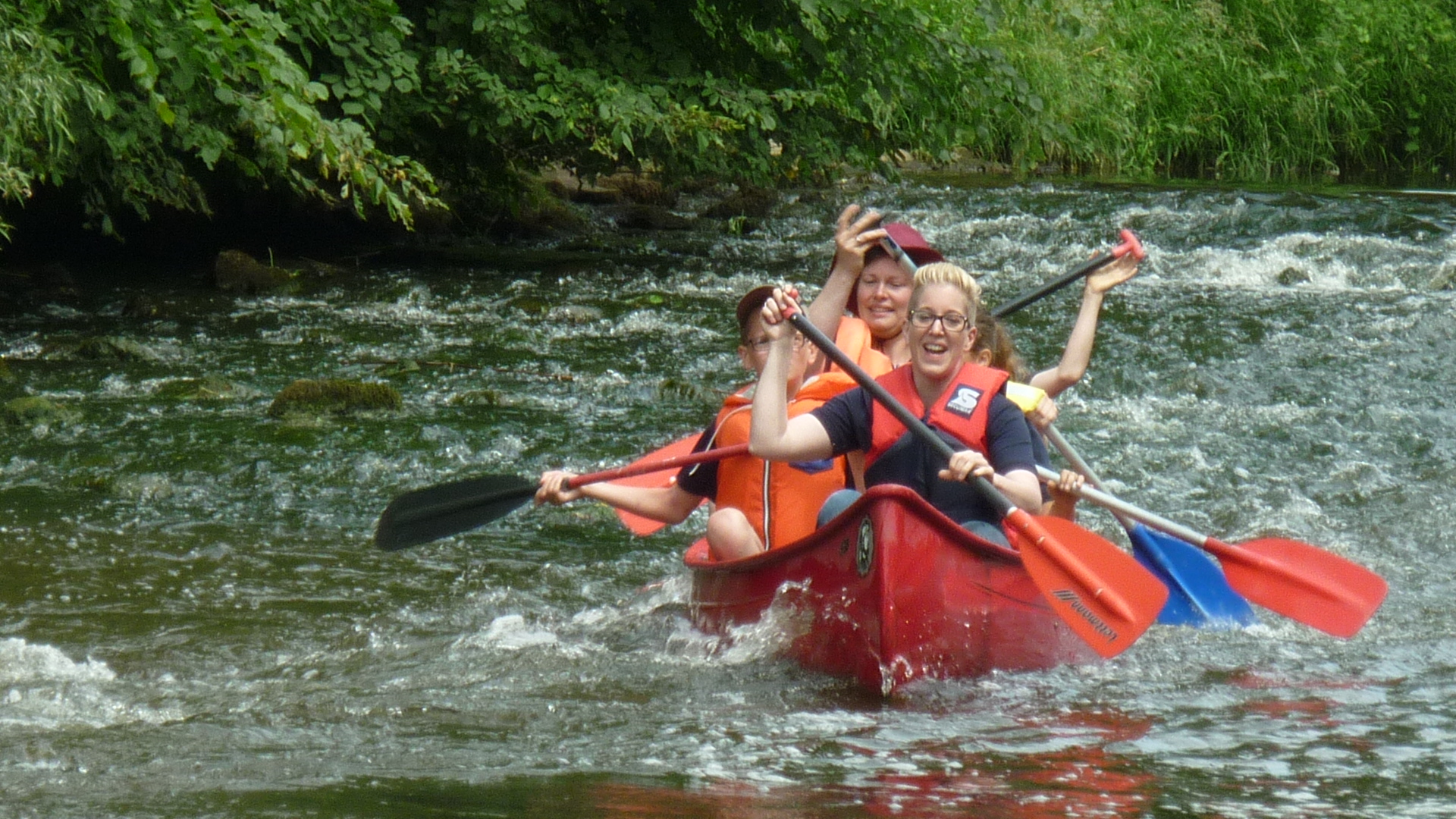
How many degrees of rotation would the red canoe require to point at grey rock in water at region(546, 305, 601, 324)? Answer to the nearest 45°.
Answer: approximately 180°

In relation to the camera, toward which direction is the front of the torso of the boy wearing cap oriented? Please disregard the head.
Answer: toward the camera

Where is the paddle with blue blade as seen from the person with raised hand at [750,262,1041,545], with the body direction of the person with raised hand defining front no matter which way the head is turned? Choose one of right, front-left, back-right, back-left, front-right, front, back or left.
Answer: back-left

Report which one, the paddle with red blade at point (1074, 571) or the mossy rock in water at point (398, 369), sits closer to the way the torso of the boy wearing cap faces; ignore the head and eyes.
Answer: the paddle with red blade

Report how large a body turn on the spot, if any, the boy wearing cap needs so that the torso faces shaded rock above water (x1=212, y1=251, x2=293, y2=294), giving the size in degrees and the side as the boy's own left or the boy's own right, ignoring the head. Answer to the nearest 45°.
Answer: approximately 135° to the boy's own right

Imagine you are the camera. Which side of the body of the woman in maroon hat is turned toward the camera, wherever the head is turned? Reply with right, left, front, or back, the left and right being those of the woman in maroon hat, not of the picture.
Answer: front

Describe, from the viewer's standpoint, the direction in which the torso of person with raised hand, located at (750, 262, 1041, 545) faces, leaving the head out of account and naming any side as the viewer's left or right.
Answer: facing the viewer

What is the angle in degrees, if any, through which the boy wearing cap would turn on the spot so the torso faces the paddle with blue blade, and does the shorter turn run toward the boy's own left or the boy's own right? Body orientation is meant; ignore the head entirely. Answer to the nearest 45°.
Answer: approximately 90° to the boy's own left

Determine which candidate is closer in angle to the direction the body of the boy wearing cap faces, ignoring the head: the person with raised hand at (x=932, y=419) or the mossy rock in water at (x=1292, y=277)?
the person with raised hand
